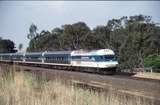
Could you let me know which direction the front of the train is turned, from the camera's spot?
facing the viewer and to the right of the viewer
